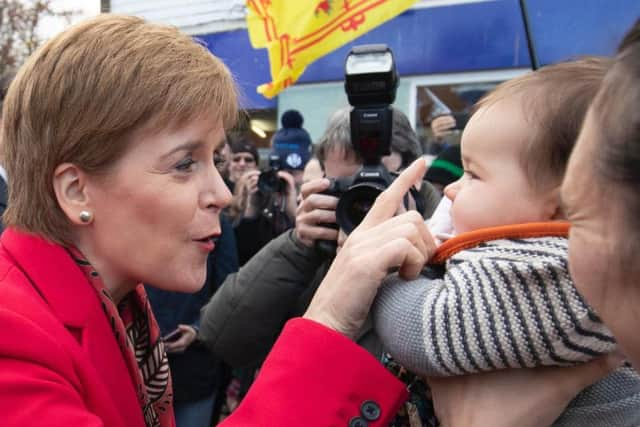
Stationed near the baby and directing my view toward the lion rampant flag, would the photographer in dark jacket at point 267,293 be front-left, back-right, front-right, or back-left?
front-left

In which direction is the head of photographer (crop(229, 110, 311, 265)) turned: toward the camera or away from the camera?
toward the camera

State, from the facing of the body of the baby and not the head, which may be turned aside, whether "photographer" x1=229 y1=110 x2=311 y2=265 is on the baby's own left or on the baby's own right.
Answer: on the baby's own right

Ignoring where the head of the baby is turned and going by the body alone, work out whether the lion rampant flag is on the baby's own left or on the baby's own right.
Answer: on the baby's own right

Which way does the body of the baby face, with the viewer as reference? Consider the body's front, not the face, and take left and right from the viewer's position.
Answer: facing to the left of the viewer

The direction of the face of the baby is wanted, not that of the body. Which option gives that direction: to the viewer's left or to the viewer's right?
to the viewer's left

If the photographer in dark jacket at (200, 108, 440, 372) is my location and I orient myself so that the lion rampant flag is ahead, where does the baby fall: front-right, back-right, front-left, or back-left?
back-right

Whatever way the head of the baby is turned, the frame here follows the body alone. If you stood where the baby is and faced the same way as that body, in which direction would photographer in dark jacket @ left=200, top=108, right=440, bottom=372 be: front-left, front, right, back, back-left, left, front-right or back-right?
front-right
